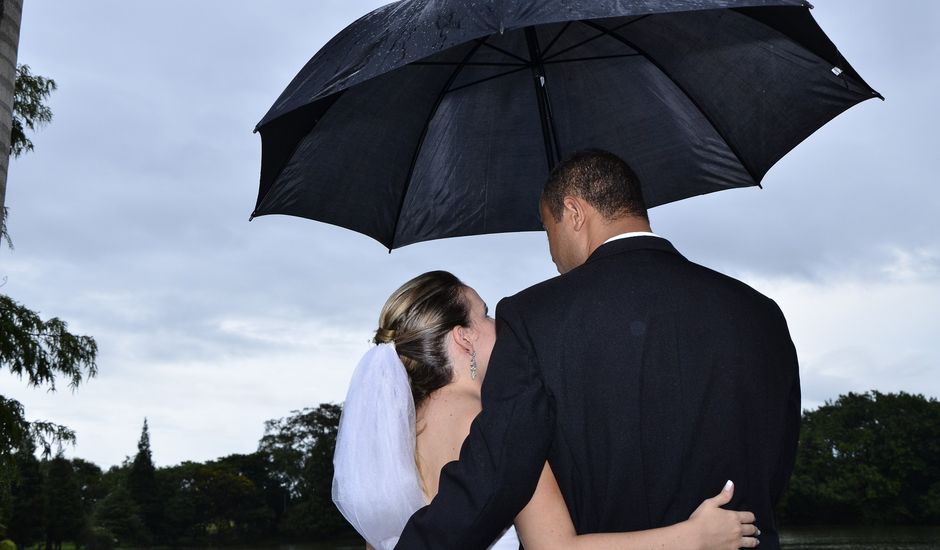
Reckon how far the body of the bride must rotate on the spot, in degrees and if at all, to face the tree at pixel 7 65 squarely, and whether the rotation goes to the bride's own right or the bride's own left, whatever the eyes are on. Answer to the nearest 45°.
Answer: approximately 90° to the bride's own left

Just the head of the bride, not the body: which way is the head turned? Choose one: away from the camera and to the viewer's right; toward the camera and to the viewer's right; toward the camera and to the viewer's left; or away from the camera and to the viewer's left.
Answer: away from the camera and to the viewer's right

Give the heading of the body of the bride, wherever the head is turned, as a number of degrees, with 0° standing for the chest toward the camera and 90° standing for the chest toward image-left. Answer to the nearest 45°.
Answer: approximately 225°

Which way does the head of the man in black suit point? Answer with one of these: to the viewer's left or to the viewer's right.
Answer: to the viewer's left

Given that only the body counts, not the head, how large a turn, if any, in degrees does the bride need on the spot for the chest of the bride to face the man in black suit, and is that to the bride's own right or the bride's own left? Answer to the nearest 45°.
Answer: approximately 90° to the bride's own right

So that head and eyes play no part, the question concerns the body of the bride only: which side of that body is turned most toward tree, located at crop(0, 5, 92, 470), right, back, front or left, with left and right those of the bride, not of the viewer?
left
